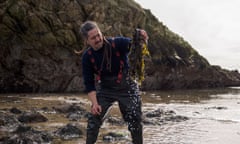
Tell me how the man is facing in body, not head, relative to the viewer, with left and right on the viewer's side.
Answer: facing the viewer
